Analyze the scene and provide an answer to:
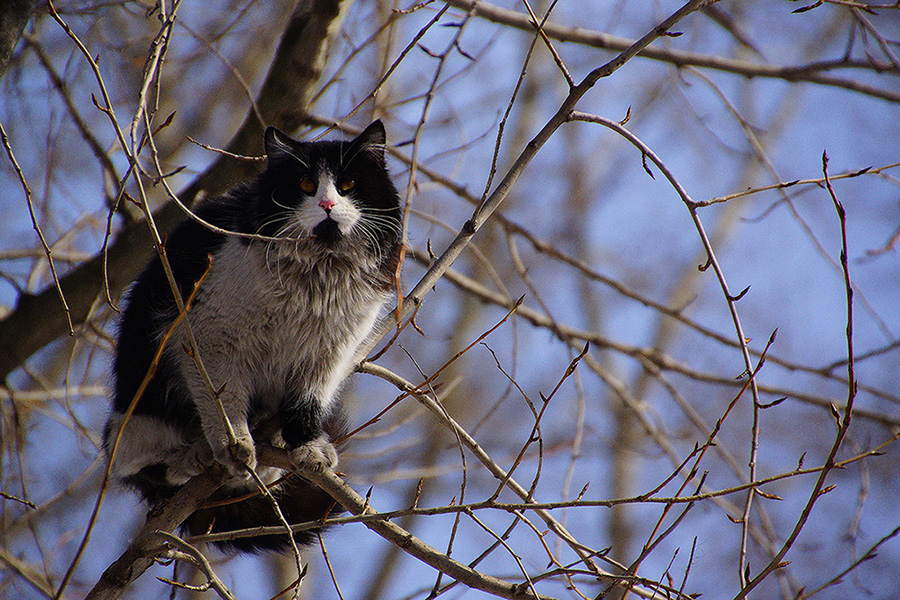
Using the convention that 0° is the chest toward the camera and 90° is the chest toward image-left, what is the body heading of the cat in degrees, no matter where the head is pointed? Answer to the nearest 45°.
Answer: approximately 315°
